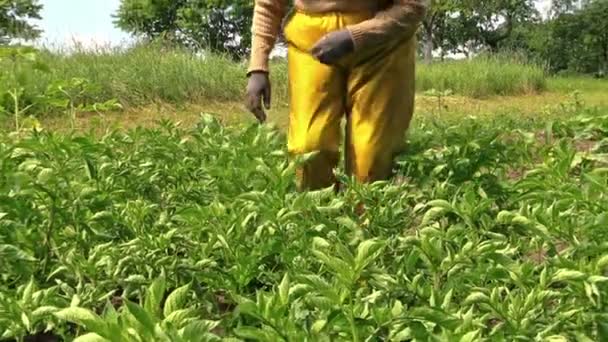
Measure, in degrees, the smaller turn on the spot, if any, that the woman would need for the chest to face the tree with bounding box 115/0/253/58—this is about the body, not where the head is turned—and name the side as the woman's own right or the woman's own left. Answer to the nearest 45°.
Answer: approximately 180°

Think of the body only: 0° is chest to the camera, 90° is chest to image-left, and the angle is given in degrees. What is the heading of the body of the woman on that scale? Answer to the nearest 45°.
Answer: approximately 0°
